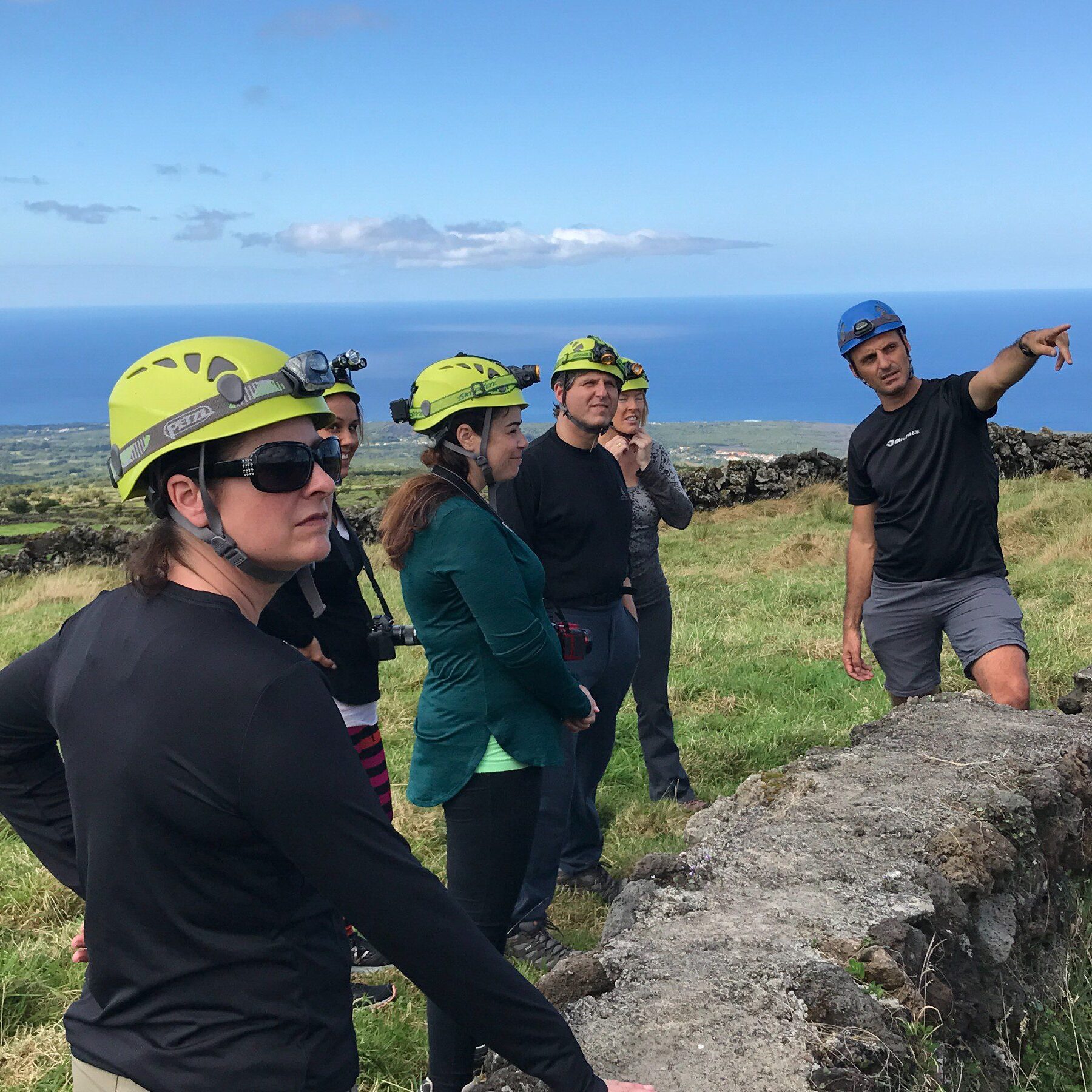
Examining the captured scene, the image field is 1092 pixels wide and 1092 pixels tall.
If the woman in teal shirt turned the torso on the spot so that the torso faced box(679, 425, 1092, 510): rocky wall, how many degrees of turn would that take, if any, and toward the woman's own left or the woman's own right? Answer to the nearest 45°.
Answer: approximately 90° to the woman's own left

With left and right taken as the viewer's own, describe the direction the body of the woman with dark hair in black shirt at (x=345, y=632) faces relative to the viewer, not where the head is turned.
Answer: facing the viewer and to the right of the viewer

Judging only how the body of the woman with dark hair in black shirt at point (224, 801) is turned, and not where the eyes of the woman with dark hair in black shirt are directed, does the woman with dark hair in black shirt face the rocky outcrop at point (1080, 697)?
yes

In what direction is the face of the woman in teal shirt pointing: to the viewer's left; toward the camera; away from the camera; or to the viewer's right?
to the viewer's right

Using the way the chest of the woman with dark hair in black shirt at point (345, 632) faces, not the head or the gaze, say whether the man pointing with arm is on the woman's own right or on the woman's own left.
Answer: on the woman's own left

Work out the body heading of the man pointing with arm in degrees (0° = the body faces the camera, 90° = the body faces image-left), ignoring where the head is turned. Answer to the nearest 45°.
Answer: approximately 0°

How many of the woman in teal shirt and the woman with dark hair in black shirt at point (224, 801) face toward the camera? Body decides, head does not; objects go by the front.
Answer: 0

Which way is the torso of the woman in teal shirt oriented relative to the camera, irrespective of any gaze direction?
to the viewer's right

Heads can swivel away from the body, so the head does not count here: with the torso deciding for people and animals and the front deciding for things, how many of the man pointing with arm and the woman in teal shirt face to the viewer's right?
1

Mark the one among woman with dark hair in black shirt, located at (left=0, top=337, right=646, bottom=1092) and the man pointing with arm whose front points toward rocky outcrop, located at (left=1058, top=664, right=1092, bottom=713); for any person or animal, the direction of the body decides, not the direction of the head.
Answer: the woman with dark hair in black shirt

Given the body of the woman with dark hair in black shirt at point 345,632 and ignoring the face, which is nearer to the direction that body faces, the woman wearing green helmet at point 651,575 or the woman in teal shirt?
the woman in teal shirt
